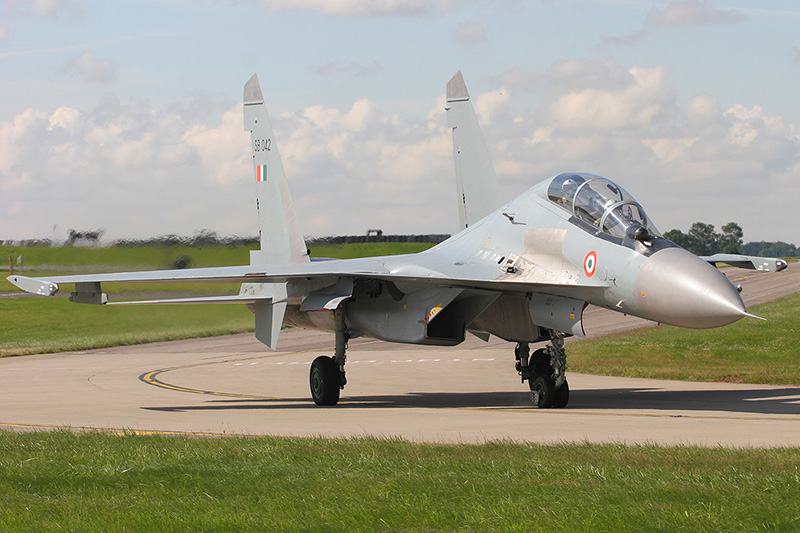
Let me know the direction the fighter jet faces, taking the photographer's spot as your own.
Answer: facing the viewer and to the right of the viewer

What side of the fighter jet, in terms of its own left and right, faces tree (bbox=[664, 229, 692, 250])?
left
